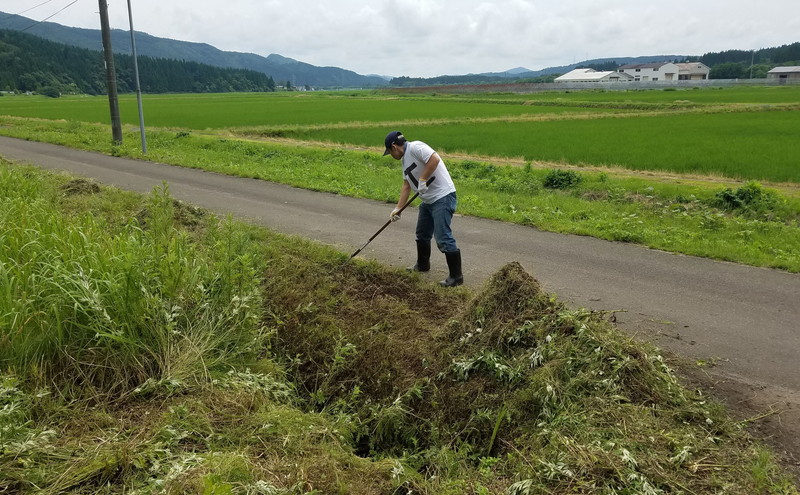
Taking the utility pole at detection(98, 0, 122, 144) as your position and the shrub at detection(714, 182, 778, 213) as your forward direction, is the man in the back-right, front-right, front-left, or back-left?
front-right

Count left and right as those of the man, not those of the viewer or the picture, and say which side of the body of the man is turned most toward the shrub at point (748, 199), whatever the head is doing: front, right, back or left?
back

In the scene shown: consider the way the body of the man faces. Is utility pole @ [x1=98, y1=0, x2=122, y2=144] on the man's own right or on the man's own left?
on the man's own right

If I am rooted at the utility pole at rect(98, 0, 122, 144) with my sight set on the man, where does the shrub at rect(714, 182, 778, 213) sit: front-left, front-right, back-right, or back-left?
front-left

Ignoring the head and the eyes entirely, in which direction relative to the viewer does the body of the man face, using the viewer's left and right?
facing the viewer and to the left of the viewer
